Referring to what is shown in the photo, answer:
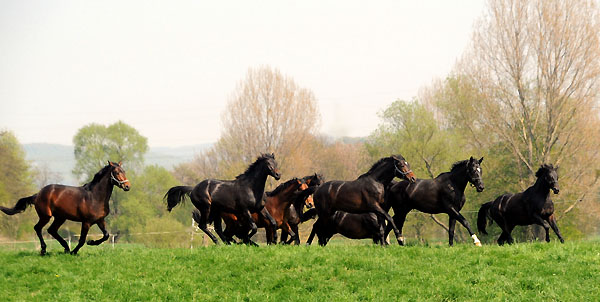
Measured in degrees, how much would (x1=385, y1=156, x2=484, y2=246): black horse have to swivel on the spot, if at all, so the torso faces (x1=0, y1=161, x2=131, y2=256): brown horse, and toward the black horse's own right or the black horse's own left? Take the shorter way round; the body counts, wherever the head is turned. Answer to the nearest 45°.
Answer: approximately 180°

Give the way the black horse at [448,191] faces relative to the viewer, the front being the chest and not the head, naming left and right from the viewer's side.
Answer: facing to the right of the viewer

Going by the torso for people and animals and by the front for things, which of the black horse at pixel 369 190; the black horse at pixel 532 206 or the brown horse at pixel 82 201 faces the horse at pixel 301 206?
the brown horse

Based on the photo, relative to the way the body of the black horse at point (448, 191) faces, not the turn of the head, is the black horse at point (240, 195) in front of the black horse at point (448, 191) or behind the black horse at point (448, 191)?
behind

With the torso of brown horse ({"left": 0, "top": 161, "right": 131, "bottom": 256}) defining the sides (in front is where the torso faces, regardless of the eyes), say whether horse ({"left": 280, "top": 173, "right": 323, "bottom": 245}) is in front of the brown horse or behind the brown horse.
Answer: in front

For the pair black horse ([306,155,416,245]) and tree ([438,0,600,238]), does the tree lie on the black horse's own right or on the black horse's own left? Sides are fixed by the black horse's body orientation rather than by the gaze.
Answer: on the black horse's own left

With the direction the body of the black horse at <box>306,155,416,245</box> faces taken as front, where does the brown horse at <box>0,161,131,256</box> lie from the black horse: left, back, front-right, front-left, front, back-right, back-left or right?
back

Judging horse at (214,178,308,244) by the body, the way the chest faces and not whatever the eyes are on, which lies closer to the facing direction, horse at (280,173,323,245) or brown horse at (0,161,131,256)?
the horse

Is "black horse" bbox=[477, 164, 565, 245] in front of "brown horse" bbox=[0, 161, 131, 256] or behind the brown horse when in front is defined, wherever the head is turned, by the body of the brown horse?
in front

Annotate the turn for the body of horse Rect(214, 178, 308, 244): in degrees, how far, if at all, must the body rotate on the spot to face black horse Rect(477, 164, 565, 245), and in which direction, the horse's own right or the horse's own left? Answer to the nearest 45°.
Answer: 0° — it already faces it

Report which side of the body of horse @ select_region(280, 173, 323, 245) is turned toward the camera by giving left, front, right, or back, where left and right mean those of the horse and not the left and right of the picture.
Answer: right

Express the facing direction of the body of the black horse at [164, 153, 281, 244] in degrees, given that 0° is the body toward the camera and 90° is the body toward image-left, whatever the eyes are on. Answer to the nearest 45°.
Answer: approximately 270°

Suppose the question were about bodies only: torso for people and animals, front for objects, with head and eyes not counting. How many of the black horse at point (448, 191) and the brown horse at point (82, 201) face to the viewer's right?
2
